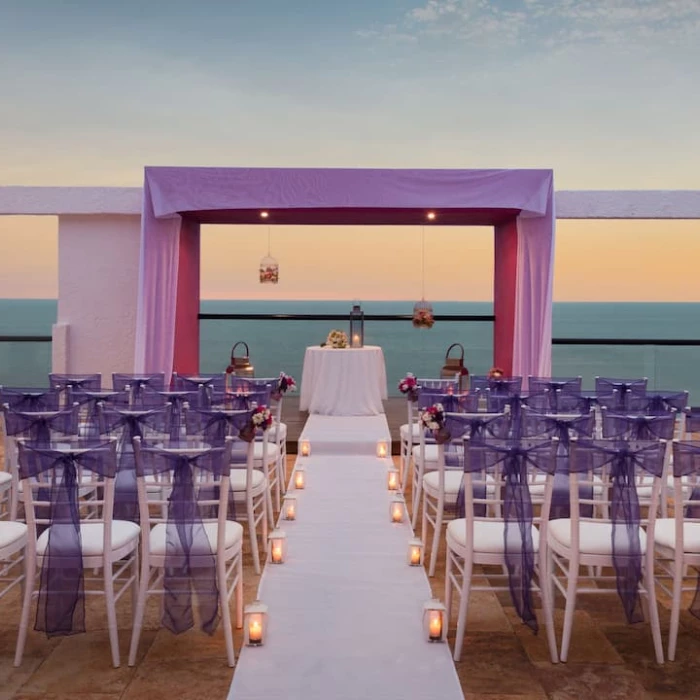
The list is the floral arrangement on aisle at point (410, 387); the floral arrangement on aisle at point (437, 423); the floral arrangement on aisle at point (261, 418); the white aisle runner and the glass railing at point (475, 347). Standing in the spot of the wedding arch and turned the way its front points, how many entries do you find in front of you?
4

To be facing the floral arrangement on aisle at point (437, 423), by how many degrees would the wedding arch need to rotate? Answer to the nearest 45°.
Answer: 0° — it already faces it

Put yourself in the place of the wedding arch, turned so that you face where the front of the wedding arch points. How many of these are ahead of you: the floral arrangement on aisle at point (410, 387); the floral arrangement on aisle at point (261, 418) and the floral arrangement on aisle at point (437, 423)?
3

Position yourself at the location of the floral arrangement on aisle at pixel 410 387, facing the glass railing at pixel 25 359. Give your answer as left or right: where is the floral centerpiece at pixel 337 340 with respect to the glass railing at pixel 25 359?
right

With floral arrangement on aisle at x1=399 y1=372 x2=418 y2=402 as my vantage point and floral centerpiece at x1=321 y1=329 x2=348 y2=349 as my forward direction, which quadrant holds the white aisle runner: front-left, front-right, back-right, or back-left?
back-left

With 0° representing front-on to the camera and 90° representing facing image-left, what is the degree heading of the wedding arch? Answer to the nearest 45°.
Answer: approximately 0°

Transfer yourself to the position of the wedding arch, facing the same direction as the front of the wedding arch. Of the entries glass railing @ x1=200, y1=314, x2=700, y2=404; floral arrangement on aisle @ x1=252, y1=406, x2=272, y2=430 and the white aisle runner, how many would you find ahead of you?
2
